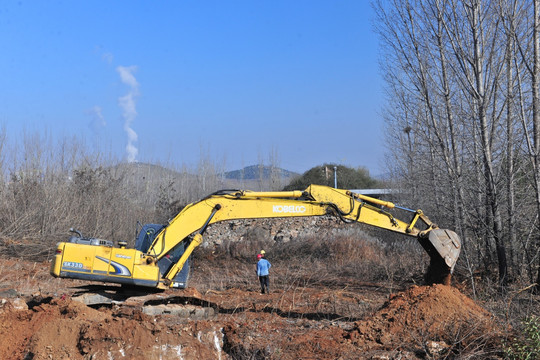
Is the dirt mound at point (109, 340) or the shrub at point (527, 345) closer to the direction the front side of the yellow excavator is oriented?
the shrub

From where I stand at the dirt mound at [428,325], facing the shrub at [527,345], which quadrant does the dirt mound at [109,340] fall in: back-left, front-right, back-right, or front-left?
back-right

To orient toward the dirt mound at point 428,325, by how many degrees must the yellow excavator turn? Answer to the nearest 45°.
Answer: approximately 45° to its right

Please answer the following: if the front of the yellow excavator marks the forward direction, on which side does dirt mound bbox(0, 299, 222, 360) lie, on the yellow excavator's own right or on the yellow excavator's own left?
on the yellow excavator's own right

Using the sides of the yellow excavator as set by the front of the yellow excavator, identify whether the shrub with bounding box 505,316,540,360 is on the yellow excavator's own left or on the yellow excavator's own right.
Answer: on the yellow excavator's own right

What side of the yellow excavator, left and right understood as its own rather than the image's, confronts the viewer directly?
right
